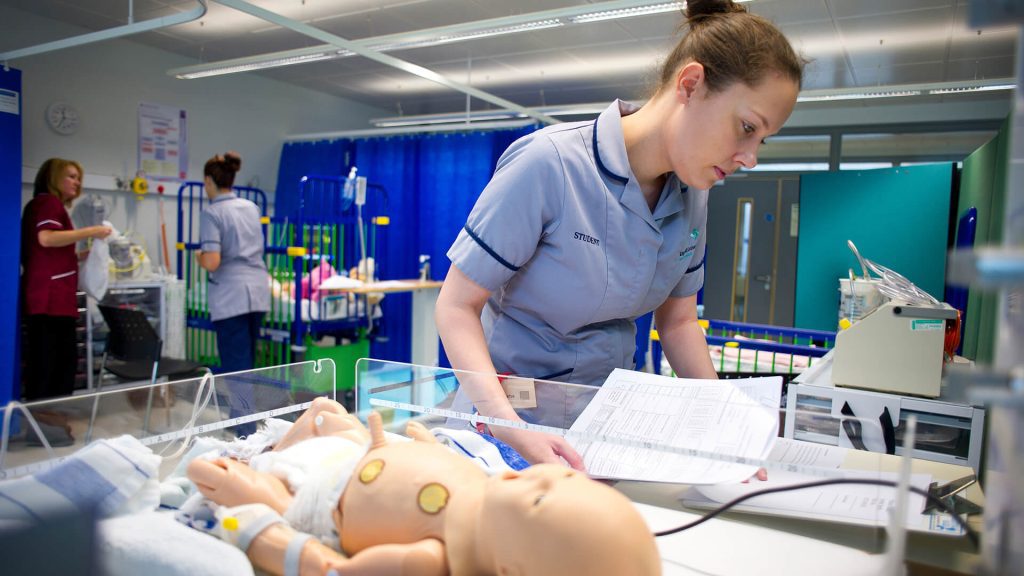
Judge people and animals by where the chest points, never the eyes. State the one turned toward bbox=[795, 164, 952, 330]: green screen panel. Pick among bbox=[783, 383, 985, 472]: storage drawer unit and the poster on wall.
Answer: the poster on wall

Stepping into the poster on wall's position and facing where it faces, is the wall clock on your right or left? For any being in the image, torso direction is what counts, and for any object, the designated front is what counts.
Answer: on your right

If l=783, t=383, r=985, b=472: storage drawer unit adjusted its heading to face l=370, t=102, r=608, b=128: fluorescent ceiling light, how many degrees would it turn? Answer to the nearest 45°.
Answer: approximately 135° to its right

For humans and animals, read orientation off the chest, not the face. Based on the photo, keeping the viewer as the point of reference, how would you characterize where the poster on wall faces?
facing the viewer and to the right of the viewer

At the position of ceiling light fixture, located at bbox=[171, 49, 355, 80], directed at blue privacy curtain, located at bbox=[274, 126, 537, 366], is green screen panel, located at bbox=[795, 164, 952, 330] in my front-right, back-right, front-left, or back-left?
front-right

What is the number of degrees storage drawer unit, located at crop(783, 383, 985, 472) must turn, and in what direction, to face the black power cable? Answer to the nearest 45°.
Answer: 0° — it already faces it

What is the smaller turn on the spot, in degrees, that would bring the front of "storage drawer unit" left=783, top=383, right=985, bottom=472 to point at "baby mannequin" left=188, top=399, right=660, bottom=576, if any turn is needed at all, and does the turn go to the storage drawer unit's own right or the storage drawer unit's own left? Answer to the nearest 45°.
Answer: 0° — it already faces it

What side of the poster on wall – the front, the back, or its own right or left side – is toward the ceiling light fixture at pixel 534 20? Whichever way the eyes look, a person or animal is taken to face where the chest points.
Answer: front

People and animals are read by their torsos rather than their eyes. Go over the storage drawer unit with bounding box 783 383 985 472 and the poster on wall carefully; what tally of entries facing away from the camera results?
0

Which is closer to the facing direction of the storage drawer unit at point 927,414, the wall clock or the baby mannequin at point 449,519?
the baby mannequin

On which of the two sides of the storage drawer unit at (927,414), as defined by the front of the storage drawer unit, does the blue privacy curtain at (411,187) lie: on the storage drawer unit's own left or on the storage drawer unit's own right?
on the storage drawer unit's own right

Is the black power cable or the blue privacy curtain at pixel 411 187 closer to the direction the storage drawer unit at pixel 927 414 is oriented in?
the black power cable

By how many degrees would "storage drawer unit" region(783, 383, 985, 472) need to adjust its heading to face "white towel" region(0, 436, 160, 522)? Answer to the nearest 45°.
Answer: approximately 45° to its right

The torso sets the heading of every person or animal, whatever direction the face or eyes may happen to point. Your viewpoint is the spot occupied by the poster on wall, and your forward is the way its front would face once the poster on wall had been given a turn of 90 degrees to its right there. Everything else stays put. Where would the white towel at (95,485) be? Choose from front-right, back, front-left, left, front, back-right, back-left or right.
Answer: front-left

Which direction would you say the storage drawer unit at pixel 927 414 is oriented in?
toward the camera

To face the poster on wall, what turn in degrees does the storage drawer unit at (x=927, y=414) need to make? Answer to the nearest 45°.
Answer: approximately 90° to its right
